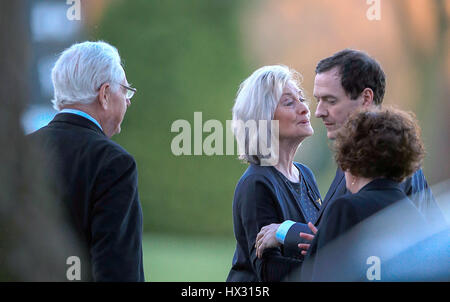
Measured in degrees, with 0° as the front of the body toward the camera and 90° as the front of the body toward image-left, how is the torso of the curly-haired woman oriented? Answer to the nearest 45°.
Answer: approximately 135°

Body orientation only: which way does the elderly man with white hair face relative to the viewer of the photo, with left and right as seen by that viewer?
facing away from the viewer and to the right of the viewer

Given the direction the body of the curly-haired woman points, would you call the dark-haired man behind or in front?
in front

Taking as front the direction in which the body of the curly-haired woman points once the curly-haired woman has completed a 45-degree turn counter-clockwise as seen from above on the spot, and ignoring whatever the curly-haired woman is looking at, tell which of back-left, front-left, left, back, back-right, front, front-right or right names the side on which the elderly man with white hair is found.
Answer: front

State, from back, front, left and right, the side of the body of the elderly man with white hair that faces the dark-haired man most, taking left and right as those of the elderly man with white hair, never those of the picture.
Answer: front
